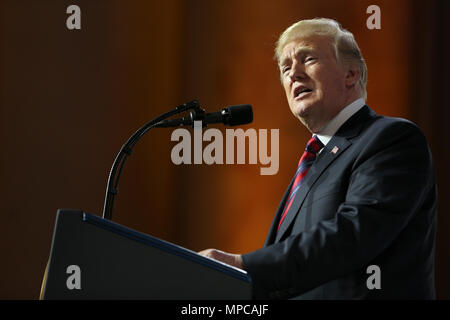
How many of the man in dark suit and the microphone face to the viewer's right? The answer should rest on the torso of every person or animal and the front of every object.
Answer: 1

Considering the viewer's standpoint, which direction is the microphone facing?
facing to the right of the viewer

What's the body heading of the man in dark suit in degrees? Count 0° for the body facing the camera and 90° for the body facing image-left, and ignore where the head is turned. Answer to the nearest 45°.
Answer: approximately 45°
